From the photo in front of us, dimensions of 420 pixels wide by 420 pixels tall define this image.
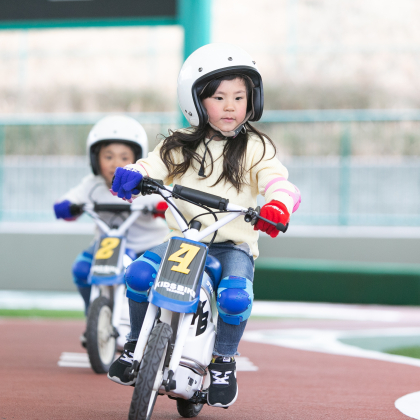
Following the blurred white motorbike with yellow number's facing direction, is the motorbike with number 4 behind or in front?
in front

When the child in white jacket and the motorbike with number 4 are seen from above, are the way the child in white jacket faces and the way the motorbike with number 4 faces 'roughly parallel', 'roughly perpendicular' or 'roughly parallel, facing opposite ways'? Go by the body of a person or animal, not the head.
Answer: roughly parallel

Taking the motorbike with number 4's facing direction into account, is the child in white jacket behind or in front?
behind

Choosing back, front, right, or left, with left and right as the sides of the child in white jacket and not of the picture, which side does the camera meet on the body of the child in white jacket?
front

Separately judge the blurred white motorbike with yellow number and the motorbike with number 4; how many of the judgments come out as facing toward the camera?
2

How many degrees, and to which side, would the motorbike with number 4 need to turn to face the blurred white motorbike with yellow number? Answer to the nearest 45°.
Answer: approximately 180°

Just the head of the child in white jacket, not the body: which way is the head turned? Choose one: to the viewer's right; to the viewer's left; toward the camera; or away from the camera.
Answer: toward the camera

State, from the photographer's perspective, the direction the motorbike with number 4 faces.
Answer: facing the viewer

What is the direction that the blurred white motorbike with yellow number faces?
toward the camera

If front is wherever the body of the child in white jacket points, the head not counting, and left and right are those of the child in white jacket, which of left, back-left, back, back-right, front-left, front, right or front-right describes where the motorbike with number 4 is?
front

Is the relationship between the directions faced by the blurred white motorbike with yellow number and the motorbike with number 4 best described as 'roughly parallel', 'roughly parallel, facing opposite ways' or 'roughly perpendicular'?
roughly parallel
